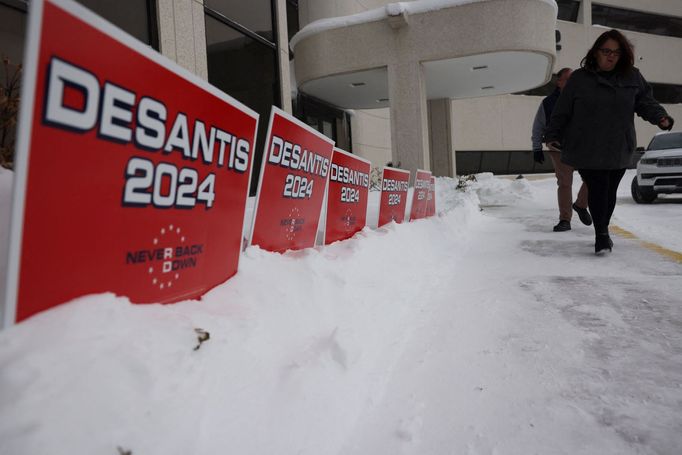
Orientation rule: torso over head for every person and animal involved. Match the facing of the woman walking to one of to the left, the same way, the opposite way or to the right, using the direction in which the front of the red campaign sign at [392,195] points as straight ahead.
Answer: to the right

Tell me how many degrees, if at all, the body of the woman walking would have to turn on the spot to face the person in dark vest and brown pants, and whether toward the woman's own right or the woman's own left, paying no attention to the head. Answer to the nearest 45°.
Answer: approximately 180°

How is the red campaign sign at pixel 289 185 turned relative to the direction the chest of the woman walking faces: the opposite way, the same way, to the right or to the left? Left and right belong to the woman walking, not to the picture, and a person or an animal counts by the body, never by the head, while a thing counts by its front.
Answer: to the left

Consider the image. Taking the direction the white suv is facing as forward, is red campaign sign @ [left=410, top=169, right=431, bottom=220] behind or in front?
in front

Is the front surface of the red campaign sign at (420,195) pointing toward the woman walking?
yes

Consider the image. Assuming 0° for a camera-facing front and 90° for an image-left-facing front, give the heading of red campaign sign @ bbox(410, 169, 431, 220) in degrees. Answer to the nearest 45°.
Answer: approximately 315°

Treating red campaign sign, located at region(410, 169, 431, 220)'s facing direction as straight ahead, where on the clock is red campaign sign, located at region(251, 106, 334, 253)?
red campaign sign, located at region(251, 106, 334, 253) is roughly at 2 o'clock from red campaign sign, located at region(410, 169, 431, 220).

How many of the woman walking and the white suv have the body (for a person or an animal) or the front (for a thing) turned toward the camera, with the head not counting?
2

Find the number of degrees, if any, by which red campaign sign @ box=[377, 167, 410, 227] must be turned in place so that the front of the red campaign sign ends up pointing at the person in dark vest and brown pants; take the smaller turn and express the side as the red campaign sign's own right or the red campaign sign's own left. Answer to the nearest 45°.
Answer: approximately 90° to the red campaign sign's own left

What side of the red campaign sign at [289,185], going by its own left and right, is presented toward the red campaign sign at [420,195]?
left

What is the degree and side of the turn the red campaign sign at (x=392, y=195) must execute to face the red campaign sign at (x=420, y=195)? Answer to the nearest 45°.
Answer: approximately 135° to its left

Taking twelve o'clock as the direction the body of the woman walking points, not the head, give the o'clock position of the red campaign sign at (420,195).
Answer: The red campaign sign is roughly at 4 o'clock from the woman walking.

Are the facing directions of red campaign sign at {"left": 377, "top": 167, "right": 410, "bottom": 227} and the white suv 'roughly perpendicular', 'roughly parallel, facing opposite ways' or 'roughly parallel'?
roughly perpendicular
